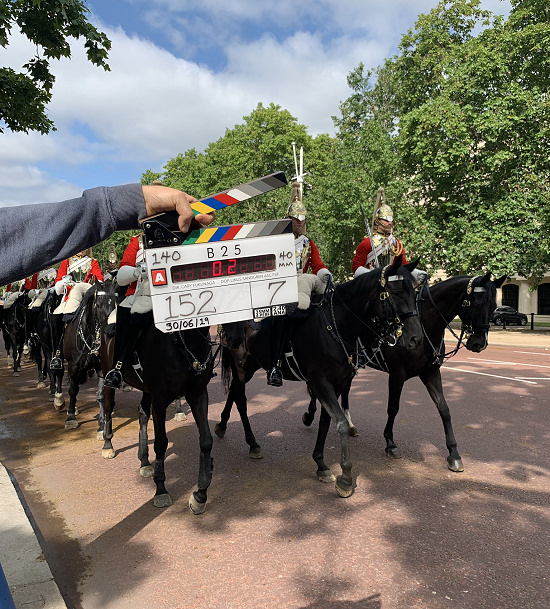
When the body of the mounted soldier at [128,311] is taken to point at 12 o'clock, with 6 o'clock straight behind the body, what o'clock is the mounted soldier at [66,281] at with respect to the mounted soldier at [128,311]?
the mounted soldier at [66,281] is roughly at 7 o'clock from the mounted soldier at [128,311].

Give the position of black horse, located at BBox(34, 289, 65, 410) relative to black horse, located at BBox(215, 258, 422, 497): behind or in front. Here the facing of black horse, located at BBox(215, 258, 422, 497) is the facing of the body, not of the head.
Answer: behind

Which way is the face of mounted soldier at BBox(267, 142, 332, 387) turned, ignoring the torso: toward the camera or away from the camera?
toward the camera

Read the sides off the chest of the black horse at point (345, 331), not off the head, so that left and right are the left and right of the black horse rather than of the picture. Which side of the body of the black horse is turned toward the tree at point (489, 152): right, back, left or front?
left

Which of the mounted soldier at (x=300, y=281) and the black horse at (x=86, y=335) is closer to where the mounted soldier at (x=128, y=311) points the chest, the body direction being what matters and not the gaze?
the mounted soldier

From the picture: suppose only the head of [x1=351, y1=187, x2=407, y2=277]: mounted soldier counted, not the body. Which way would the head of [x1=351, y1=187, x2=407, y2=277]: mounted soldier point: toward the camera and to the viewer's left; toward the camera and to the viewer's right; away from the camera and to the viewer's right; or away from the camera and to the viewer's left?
toward the camera and to the viewer's right

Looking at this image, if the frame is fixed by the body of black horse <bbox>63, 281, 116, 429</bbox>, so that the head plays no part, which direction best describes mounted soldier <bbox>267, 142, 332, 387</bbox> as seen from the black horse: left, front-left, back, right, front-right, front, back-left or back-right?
front

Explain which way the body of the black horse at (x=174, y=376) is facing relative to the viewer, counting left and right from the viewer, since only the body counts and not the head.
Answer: facing the viewer and to the right of the viewer

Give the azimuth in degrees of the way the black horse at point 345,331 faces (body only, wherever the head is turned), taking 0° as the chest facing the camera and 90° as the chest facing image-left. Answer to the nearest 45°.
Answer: approximately 315°

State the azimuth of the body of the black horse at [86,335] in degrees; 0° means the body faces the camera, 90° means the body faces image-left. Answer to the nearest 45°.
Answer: approximately 315°

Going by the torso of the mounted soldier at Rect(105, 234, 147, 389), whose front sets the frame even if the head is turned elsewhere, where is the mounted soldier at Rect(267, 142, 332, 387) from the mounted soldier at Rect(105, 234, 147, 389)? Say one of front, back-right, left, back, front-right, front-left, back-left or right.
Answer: front-left

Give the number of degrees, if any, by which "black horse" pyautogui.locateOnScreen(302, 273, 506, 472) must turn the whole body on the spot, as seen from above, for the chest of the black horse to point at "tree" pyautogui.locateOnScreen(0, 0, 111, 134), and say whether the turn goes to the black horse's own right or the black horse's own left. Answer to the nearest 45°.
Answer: approximately 135° to the black horse's own right
